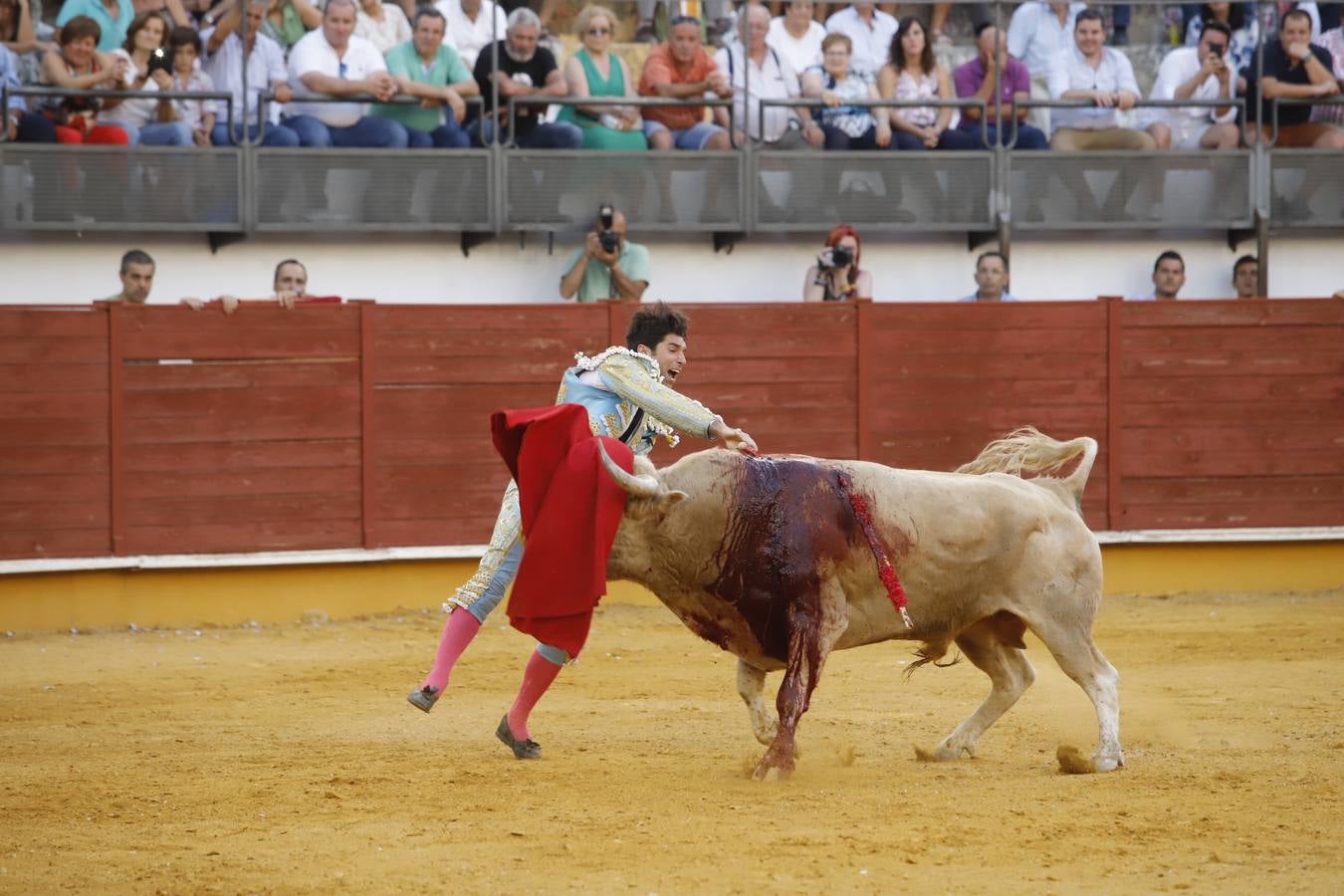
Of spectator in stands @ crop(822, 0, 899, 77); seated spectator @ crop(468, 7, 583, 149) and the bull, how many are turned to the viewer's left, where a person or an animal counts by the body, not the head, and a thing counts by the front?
1

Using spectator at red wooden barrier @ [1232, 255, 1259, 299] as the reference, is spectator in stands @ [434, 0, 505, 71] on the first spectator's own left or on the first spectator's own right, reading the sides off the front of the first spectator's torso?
on the first spectator's own right

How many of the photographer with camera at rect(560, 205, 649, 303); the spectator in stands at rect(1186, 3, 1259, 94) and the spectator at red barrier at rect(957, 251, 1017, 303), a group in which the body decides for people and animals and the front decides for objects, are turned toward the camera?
3

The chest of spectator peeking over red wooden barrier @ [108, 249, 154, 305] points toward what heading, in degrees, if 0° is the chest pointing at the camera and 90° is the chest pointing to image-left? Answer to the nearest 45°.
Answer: approximately 315°

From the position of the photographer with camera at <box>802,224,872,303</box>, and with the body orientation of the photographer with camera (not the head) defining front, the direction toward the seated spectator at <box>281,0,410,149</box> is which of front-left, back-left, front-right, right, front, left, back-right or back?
right
